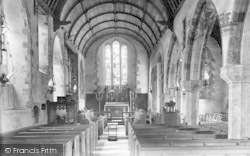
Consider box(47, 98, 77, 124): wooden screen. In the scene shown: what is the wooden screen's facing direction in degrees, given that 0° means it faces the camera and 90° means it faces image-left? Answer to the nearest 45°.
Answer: approximately 0°
